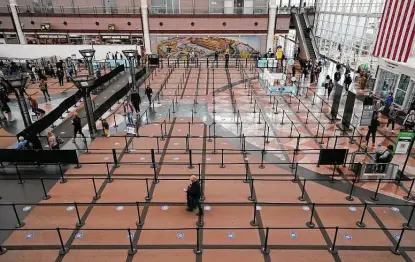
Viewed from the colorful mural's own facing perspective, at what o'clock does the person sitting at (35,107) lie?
The person sitting is roughly at 1 o'clock from the colorful mural.

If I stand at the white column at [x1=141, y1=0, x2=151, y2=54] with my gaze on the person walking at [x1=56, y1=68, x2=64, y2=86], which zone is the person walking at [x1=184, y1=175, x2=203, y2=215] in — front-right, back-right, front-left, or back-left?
front-left

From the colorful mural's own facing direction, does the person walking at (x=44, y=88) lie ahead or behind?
ahead

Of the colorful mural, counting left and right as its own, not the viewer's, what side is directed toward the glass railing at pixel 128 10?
right

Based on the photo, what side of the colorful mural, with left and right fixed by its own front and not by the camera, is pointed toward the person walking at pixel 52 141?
front

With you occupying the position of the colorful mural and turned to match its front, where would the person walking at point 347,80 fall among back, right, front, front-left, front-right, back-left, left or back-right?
front-left

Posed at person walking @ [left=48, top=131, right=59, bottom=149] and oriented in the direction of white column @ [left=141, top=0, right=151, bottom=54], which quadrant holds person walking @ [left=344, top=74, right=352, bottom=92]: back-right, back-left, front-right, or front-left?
front-right

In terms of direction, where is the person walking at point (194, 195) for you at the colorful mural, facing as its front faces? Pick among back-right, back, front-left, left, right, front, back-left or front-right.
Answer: front

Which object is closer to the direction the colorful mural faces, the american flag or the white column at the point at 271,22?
the american flag

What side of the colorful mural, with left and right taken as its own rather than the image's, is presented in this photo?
front

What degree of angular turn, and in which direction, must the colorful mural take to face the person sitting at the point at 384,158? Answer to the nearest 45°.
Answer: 0° — it already faces them

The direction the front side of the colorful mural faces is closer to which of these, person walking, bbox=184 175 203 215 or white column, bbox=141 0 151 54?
the person walking

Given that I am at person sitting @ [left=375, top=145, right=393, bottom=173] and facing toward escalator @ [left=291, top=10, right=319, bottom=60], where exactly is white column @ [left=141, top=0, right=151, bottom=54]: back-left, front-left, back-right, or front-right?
front-left

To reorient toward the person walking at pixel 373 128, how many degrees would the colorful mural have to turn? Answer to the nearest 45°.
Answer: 0° — it already faces them

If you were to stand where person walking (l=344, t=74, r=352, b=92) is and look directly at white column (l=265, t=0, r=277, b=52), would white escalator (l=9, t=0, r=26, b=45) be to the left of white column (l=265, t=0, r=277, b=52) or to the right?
left

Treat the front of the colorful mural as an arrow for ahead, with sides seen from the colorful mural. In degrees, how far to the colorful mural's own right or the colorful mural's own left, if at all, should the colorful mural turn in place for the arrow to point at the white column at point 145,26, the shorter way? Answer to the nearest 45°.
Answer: approximately 90° to the colorful mural's own right

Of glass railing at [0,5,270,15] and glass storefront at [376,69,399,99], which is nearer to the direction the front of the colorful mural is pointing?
the glass storefront

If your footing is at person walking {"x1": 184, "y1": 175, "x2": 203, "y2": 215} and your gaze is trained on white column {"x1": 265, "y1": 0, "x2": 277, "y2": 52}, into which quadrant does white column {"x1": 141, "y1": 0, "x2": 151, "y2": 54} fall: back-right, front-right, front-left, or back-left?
front-left

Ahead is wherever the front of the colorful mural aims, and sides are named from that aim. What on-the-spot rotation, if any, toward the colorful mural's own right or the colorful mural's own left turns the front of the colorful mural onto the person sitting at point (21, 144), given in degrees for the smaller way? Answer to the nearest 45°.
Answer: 0° — it already faces them

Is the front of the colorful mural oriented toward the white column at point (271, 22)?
no

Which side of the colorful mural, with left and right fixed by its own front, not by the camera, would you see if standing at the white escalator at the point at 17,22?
right

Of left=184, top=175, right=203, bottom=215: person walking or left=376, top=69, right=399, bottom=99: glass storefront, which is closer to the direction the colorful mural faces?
the person walking
